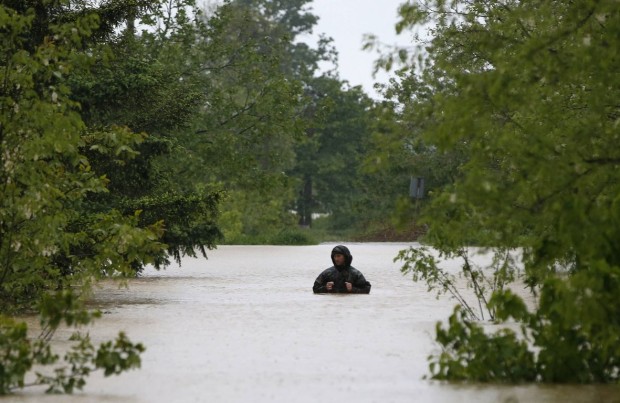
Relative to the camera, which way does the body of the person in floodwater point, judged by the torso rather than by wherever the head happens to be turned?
toward the camera

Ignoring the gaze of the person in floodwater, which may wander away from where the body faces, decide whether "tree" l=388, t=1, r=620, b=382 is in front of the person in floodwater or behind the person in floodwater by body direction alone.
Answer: in front
